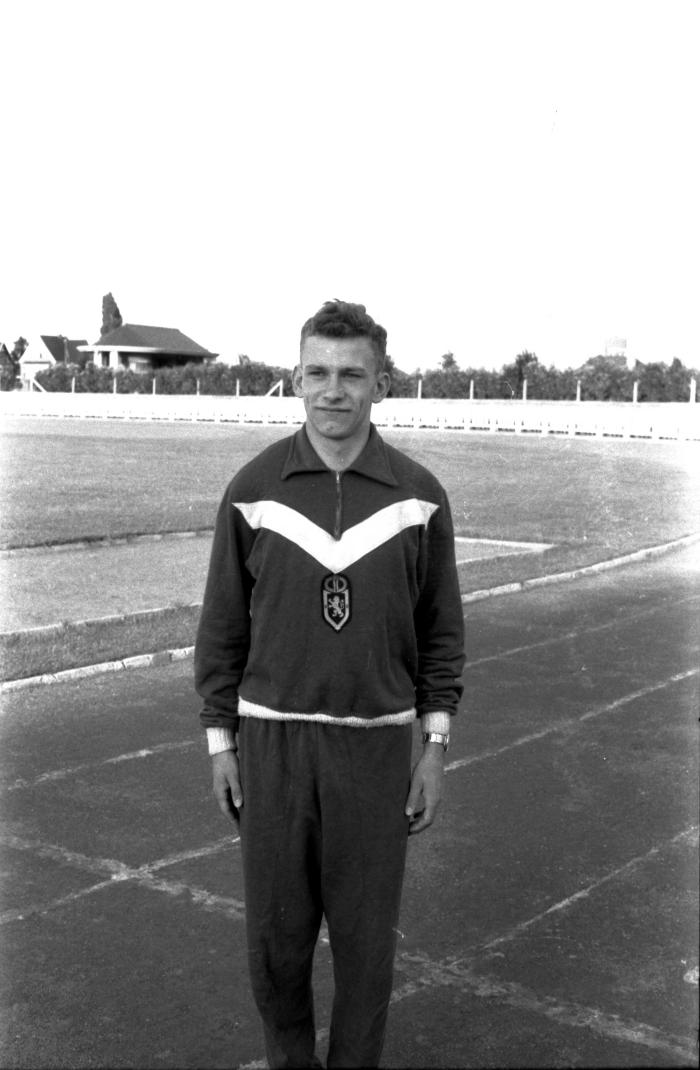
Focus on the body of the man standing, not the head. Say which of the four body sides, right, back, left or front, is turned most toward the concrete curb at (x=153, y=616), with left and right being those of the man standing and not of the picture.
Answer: back

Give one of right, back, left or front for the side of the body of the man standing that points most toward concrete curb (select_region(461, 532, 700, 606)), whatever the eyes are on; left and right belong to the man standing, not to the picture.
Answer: back

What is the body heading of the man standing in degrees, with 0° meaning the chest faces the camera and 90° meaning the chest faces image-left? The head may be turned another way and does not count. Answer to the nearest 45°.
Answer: approximately 0°

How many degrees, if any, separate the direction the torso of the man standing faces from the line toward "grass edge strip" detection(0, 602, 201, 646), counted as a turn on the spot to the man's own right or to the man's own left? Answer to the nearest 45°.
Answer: approximately 180°

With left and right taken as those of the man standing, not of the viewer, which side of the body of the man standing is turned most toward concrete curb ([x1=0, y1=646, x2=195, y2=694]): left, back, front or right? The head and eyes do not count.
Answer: back
